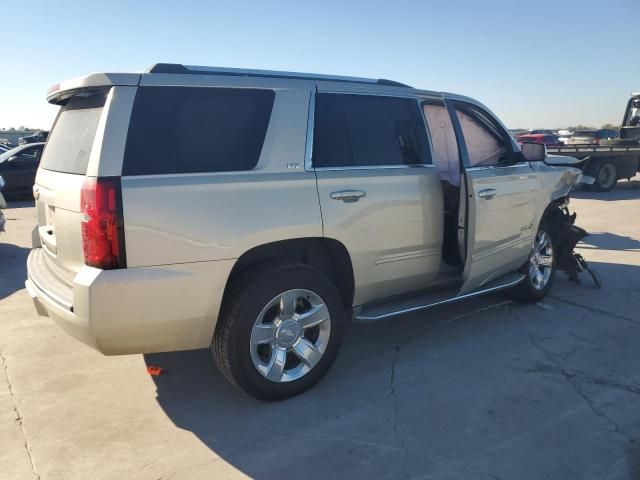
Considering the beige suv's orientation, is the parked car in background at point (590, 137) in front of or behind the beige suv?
in front

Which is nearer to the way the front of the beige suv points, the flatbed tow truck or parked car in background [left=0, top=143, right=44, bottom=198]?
the flatbed tow truck

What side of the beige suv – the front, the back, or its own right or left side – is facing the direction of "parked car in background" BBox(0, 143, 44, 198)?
left

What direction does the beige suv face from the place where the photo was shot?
facing away from the viewer and to the right of the viewer

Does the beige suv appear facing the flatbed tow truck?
yes
